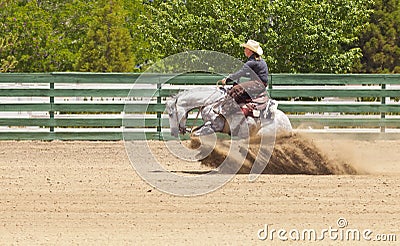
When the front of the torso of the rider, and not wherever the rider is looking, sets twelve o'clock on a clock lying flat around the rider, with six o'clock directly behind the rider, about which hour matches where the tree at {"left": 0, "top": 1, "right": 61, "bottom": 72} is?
The tree is roughly at 2 o'clock from the rider.

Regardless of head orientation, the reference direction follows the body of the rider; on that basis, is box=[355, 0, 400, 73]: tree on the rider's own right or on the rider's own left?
on the rider's own right

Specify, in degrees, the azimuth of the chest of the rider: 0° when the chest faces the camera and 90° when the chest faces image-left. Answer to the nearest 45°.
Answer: approximately 90°

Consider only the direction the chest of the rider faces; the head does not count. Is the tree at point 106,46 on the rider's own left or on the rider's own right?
on the rider's own right

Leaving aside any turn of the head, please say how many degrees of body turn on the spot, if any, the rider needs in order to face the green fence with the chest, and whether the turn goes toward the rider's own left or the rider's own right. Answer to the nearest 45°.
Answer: approximately 45° to the rider's own right

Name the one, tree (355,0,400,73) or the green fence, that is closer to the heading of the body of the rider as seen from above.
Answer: the green fence

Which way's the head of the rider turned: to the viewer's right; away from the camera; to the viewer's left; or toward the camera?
to the viewer's left
